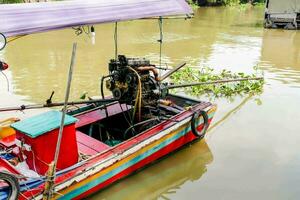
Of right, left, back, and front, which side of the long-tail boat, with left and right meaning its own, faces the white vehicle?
back

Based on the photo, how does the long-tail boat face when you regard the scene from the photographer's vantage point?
facing the viewer and to the left of the viewer
